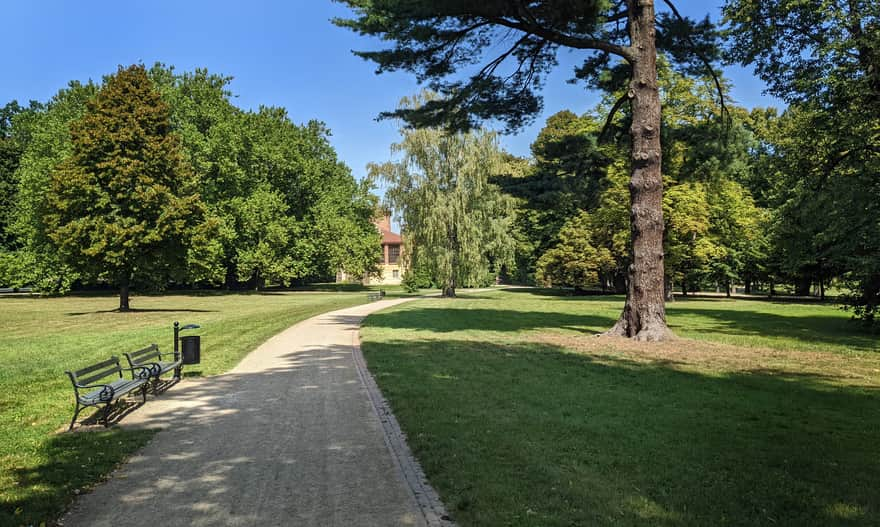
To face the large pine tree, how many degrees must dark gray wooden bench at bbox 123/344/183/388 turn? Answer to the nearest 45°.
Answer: approximately 45° to its left

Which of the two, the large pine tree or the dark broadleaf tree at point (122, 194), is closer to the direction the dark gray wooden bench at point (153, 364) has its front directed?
the large pine tree

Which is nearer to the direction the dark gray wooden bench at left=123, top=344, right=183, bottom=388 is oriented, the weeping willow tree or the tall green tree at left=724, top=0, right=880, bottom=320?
the tall green tree

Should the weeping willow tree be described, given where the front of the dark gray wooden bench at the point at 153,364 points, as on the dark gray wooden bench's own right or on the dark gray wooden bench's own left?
on the dark gray wooden bench's own left

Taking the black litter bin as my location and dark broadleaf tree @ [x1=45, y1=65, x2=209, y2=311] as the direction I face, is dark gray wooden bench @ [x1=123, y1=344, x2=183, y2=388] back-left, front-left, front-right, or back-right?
back-left

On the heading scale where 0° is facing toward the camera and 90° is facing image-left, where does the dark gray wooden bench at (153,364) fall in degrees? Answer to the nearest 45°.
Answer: approximately 315°

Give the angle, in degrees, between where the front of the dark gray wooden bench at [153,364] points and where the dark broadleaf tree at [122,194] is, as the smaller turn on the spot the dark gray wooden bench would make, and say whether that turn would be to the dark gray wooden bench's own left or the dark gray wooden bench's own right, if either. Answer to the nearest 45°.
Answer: approximately 135° to the dark gray wooden bench's own left

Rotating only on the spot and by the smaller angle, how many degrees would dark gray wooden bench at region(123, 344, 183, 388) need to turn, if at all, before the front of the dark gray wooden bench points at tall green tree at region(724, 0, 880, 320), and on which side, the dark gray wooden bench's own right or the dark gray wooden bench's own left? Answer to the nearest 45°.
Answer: approximately 45° to the dark gray wooden bench's own left

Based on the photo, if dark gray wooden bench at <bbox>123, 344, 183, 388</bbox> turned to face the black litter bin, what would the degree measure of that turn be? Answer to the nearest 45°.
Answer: approximately 90° to its left

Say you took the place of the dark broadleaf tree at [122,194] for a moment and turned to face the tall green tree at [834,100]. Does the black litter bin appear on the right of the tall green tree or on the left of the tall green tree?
right

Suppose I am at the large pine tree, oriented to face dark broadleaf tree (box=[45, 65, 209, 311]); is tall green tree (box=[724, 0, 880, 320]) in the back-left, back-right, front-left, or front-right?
back-right

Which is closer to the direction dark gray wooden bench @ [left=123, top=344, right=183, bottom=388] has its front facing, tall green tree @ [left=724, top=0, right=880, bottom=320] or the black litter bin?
the tall green tree
